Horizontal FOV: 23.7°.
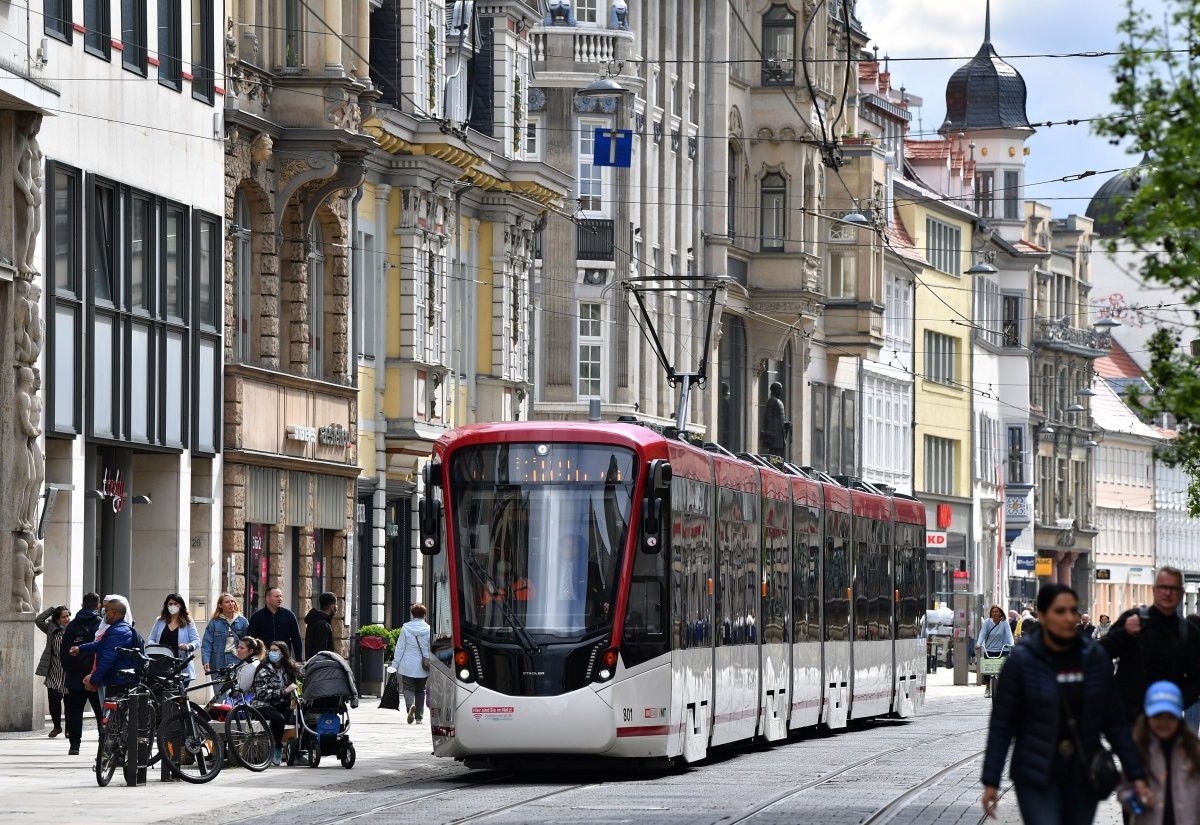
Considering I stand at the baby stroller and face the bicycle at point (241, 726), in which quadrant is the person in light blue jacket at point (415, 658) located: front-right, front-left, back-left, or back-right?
back-right

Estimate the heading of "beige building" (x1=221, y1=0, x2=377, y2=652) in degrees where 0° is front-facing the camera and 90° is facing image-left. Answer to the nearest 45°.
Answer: approximately 315°

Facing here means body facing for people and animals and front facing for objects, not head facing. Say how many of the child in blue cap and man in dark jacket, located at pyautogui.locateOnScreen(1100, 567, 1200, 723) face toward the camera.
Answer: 2

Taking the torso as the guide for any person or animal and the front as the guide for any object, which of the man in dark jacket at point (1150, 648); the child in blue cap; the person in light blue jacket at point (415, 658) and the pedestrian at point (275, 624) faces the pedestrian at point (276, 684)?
the pedestrian at point (275, 624)

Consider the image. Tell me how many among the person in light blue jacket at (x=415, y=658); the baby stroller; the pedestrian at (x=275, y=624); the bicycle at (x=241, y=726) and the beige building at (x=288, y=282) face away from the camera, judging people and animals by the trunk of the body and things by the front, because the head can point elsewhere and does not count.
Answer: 1

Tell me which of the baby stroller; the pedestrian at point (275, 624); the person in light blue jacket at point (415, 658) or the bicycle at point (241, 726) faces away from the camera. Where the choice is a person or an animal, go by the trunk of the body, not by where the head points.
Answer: the person in light blue jacket

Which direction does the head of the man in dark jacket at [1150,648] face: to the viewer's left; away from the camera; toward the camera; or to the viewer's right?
toward the camera

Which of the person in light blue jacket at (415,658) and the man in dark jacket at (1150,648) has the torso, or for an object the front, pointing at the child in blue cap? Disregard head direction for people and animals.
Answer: the man in dark jacket

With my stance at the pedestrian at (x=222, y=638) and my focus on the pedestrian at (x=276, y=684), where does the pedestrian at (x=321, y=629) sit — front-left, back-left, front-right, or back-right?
back-left

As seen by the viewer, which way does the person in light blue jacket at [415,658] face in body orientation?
away from the camera

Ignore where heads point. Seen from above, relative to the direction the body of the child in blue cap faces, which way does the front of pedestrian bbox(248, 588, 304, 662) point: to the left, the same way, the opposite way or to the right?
the same way

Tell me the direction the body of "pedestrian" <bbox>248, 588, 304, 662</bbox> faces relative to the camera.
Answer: toward the camera

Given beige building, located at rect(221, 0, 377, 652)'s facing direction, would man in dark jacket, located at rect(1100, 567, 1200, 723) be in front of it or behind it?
in front

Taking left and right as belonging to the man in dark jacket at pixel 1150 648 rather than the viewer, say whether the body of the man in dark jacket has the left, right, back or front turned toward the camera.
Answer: front

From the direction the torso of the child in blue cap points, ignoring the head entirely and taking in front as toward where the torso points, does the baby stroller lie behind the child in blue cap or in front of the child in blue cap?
behind

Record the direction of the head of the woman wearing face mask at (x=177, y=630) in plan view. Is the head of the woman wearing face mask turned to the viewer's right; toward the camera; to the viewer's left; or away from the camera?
toward the camera
